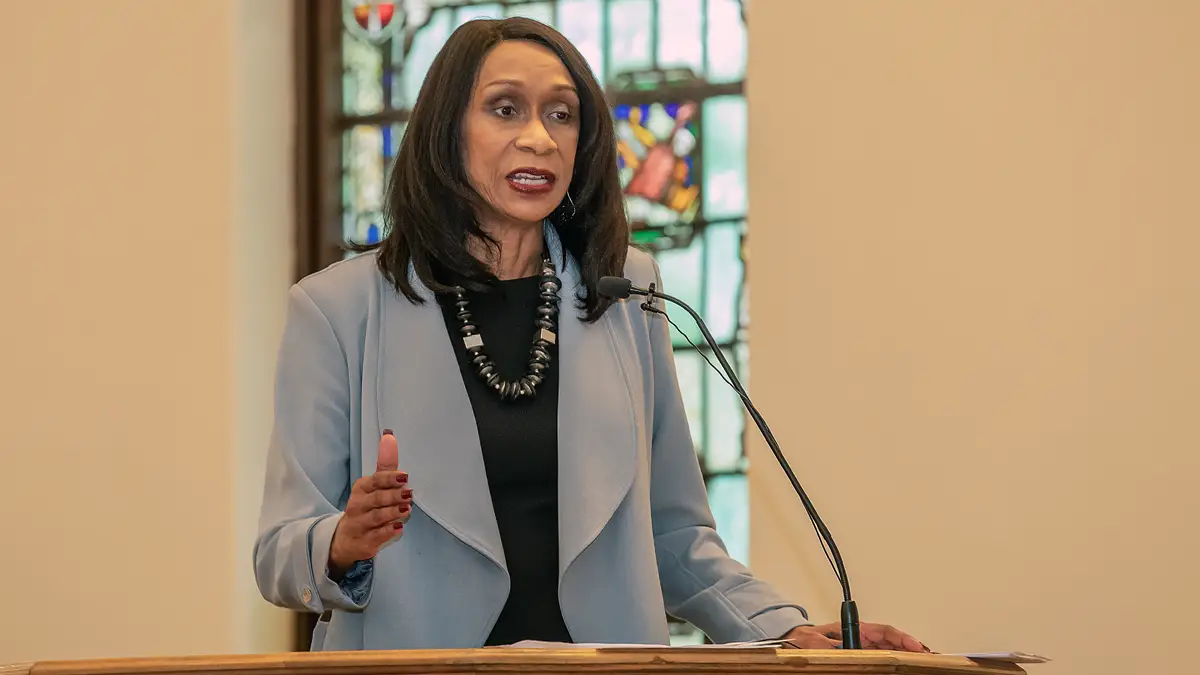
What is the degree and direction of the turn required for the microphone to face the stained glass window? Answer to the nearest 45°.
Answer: approximately 90° to its right

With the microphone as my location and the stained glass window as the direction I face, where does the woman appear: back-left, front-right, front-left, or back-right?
front-left

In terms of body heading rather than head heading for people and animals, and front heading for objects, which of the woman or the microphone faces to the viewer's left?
the microphone

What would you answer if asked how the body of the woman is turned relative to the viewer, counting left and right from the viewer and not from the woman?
facing the viewer and to the right of the viewer

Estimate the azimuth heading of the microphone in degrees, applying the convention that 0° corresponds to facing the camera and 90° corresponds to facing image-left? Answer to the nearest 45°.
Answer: approximately 90°

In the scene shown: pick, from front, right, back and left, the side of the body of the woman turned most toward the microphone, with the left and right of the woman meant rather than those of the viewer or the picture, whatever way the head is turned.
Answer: front

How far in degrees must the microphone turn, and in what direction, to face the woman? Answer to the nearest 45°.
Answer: approximately 45° to its right

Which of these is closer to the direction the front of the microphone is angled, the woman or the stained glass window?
the woman

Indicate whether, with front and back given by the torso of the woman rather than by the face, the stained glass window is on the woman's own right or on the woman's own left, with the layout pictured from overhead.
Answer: on the woman's own left

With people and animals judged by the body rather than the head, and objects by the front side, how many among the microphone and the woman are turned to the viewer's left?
1
